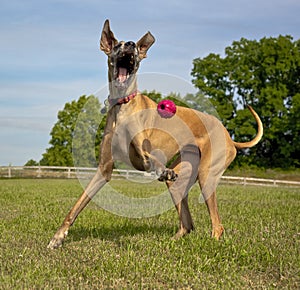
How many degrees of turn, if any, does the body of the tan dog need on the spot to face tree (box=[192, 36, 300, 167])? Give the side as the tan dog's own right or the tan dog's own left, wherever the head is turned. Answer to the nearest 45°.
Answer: approximately 135° to the tan dog's own right
